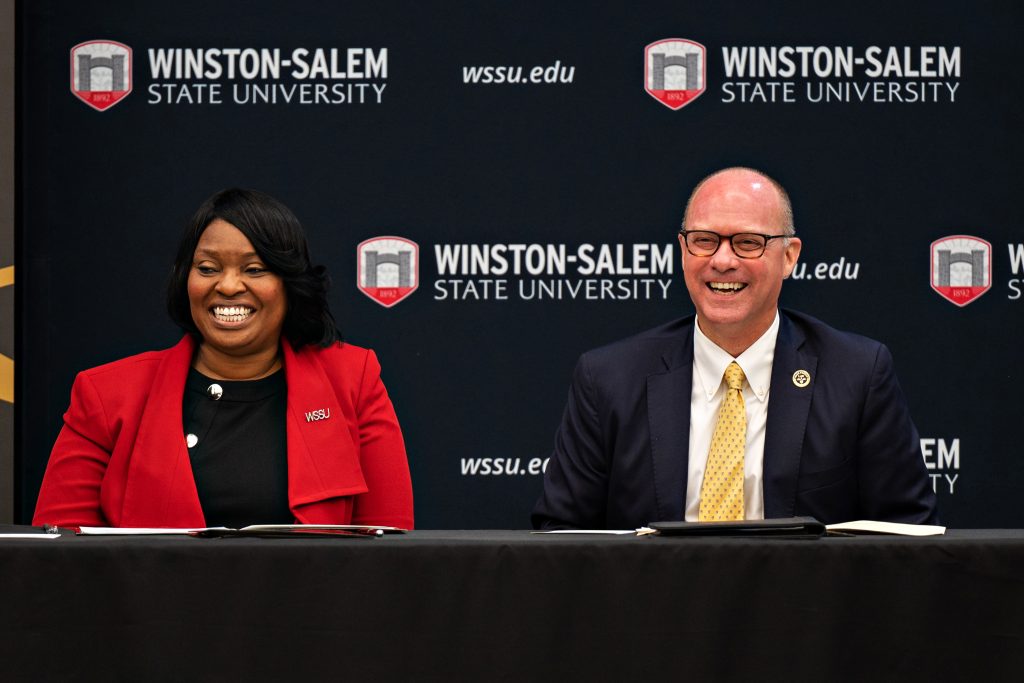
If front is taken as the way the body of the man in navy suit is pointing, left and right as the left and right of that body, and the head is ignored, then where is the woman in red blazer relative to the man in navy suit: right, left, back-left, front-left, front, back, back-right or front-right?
right

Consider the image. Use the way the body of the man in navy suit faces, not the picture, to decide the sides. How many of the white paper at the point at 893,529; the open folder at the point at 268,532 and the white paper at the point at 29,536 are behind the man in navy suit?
0

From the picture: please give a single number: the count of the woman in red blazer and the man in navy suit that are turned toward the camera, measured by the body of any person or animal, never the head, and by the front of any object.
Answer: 2

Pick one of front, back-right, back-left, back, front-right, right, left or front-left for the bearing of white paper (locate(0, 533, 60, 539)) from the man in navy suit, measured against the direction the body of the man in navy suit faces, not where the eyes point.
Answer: front-right

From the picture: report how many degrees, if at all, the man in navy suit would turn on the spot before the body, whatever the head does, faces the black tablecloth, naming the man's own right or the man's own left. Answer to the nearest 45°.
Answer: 0° — they already face it

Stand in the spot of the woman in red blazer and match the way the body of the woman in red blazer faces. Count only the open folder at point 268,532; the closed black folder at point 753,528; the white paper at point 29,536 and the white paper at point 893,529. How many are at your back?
0

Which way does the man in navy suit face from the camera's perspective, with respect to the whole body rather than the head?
toward the camera

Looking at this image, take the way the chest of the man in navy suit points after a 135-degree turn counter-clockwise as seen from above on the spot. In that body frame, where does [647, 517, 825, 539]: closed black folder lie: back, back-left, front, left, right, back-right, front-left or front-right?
back-right

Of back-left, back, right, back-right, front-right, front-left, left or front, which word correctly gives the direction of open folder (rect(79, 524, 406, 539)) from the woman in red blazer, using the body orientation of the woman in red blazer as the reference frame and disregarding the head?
front

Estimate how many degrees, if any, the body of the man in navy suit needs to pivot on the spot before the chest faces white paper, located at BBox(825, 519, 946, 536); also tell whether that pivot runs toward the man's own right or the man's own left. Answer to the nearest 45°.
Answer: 0° — they already face it

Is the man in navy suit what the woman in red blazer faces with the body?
no

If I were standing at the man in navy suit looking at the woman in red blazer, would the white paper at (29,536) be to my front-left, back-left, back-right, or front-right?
front-left

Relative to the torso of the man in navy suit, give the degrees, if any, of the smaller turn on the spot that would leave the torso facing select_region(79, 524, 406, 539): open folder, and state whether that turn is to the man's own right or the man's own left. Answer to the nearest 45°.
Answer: approximately 45° to the man's own right

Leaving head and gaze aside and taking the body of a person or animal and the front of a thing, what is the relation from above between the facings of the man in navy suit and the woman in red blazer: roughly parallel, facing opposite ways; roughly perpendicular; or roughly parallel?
roughly parallel

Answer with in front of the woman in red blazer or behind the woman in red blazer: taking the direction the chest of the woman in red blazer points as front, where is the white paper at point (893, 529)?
in front

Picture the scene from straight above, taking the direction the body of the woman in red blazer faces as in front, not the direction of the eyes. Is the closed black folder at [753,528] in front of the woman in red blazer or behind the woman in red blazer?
in front
